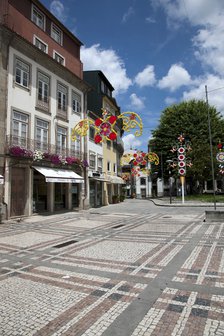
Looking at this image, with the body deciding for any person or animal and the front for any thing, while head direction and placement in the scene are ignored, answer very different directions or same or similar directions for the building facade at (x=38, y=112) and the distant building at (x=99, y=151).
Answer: same or similar directions

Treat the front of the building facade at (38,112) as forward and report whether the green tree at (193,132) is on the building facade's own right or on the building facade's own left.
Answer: on the building facade's own left

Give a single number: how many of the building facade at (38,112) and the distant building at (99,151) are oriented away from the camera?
0

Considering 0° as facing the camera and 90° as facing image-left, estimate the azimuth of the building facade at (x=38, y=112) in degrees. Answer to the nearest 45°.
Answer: approximately 315°

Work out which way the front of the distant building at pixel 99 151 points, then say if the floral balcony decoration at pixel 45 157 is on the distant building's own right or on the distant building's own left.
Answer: on the distant building's own right

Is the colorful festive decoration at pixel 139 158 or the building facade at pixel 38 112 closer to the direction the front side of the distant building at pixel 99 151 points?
the colorful festive decoration

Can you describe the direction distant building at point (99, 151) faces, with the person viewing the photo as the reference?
facing the viewer and to the right of the viewer

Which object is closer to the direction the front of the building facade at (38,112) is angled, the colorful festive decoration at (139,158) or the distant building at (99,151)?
the colorful festive decoration

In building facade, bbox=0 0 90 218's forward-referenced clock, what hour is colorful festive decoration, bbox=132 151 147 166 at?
The colorful festive decoration is roughly at 10 o'clock from the building facade.

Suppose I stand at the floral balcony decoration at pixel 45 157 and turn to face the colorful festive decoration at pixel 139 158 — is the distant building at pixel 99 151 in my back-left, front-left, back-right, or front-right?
front-left

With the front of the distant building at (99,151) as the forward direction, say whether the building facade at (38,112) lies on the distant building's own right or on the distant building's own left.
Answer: on the distant building's own right
